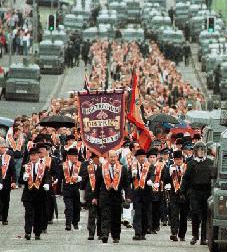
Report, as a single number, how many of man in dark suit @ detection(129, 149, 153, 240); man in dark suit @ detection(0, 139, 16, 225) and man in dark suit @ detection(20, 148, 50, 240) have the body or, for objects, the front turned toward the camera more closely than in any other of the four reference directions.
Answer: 3

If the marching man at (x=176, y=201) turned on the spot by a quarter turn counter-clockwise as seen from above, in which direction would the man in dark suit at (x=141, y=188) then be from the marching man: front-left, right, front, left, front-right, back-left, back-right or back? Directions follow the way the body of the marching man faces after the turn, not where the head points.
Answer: back

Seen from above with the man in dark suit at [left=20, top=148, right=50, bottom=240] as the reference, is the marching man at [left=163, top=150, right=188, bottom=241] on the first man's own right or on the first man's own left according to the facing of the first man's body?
on the first man's own left
